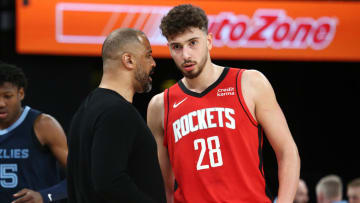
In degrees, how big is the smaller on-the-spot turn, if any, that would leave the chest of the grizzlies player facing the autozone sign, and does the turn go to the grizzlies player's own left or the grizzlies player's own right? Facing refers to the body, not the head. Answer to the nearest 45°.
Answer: approximately 180°

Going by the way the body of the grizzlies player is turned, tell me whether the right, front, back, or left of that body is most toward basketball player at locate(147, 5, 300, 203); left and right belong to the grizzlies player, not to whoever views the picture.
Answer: left

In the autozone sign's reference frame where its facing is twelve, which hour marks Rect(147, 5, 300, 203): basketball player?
The basketball player is roughly at 12 o'clock from the autozone sign.

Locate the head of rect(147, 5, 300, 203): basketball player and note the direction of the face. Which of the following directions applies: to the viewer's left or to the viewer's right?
to the viewer's left

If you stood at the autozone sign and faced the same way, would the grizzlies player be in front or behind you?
in front

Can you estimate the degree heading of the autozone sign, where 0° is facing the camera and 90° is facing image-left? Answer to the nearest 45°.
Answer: approximately 0°

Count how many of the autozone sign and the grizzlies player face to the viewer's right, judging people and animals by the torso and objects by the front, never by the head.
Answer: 0
